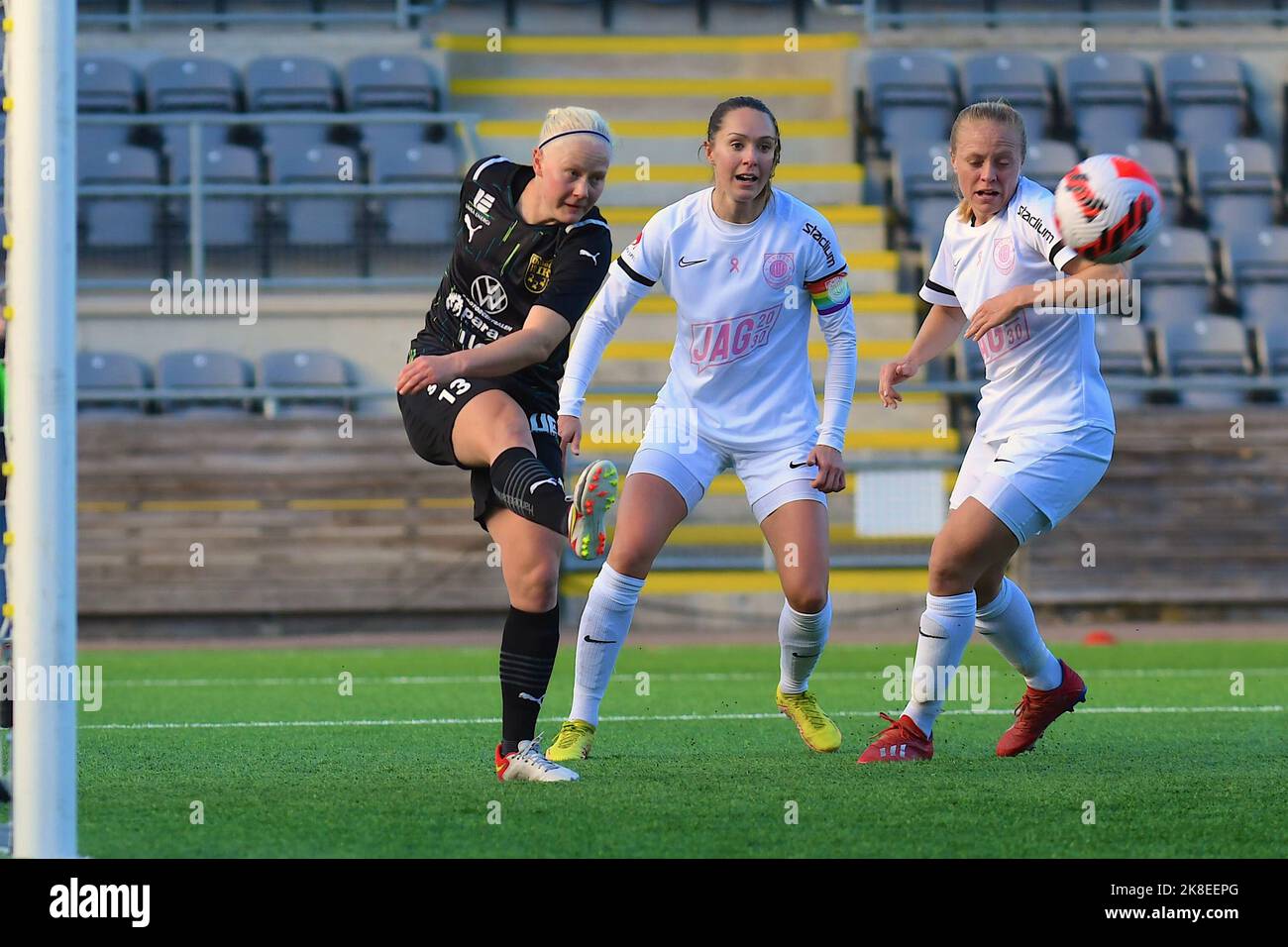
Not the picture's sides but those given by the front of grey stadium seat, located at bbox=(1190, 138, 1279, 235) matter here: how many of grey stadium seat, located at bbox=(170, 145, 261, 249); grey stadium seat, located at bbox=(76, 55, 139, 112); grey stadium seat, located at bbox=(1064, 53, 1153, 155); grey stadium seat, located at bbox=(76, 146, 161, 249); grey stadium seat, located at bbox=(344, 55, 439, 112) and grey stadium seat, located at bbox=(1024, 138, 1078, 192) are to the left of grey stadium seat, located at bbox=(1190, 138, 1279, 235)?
0

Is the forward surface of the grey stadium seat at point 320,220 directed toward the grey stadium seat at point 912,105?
no

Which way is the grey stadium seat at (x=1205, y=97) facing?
toward the camera

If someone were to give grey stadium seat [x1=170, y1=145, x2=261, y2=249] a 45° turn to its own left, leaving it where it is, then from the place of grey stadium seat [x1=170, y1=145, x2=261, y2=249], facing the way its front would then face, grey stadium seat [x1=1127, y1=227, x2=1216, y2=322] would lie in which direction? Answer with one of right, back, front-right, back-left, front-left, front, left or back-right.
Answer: front-left

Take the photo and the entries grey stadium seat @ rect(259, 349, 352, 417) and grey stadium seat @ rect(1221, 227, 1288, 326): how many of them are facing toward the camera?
2

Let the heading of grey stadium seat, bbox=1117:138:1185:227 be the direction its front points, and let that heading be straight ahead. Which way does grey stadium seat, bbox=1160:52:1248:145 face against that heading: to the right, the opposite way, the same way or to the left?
the same way

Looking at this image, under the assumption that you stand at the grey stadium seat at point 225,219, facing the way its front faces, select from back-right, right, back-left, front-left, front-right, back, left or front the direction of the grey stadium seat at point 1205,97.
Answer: left

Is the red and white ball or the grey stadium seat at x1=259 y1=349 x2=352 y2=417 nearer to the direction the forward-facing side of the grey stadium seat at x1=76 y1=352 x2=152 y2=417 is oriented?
the red and white ball

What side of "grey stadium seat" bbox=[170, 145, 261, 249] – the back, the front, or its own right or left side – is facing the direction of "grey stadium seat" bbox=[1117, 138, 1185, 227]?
left

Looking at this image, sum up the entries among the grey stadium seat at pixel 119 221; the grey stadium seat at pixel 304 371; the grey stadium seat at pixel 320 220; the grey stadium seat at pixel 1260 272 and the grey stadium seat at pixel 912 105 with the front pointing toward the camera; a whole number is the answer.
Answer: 5

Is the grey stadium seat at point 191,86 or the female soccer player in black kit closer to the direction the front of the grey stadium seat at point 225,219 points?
the female soccer player in black kit

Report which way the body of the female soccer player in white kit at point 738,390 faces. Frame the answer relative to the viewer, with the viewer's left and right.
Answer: facing the viewer

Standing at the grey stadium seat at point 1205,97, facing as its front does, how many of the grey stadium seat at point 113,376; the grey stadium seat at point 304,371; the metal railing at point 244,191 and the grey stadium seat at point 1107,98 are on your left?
0

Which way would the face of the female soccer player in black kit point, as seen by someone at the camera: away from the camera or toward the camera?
toward the camera

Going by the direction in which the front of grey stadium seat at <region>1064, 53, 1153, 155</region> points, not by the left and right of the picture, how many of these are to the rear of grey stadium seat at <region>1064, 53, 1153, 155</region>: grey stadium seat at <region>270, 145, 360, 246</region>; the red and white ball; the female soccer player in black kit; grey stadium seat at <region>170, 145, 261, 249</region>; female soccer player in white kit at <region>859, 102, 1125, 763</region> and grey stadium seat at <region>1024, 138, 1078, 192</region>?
0

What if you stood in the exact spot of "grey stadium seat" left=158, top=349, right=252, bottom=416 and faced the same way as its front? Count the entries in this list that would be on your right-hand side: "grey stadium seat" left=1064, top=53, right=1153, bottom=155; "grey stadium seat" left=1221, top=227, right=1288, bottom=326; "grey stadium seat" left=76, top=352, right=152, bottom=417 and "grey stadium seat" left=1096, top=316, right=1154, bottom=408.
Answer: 1

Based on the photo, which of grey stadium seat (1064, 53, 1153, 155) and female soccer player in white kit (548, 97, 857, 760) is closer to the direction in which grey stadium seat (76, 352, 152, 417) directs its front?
the female soccer player in white kit
